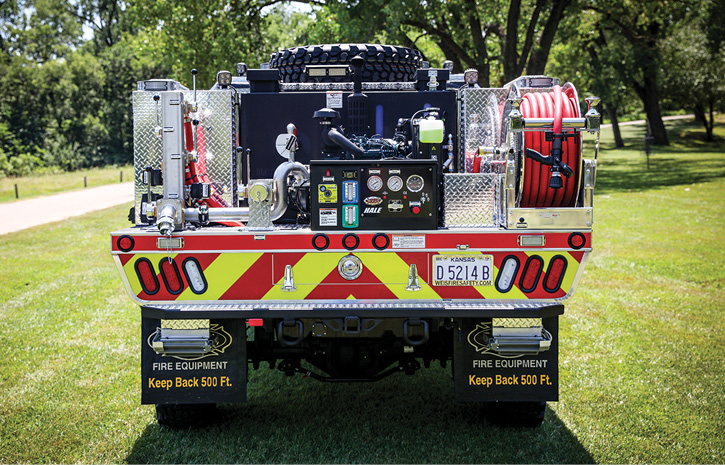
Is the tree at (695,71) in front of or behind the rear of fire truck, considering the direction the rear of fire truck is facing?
in front

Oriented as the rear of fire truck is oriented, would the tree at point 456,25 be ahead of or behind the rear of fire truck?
ahead

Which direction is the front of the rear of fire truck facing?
away from the camera
